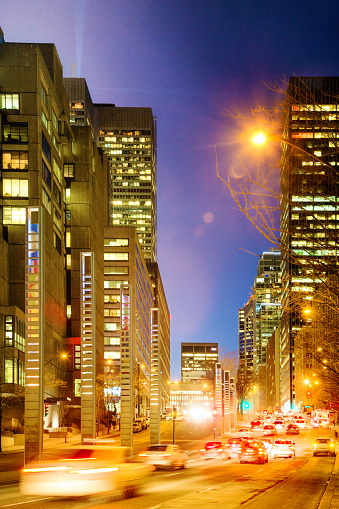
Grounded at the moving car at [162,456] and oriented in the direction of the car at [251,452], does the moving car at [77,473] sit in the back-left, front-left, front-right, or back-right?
back-right

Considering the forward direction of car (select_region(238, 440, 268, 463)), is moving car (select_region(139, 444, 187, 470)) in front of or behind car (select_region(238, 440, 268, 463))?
behind

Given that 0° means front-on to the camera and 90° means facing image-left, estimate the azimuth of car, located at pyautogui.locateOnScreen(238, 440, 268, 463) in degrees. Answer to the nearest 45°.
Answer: approximately 180°

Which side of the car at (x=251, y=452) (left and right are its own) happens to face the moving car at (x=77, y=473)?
back

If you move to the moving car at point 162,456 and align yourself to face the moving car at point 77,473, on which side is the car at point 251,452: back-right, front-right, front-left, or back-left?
back-left
